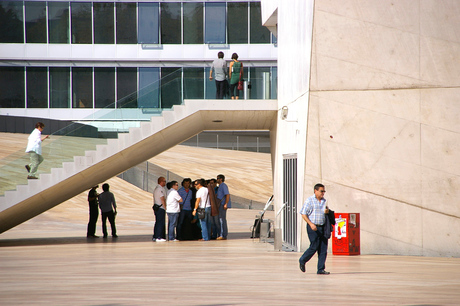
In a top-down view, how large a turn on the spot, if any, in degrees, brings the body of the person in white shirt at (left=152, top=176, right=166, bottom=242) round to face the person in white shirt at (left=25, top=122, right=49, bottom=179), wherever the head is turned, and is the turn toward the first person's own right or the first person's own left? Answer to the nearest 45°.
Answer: approximately 180°

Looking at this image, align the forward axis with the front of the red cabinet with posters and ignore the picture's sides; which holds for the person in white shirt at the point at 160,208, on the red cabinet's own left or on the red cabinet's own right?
on the red cabinet's own right

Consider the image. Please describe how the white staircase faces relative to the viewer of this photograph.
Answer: facing to the left of the viewer

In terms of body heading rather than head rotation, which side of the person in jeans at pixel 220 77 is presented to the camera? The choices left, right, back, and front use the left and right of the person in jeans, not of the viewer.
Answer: back

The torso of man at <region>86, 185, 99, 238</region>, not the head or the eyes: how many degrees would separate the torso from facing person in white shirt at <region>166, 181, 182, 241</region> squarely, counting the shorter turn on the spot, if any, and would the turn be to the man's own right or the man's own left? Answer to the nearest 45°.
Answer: approximately 45° to the man's own right

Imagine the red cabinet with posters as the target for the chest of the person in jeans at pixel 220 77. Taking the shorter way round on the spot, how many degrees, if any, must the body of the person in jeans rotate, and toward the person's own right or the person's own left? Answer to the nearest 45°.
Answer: approximately 135° to the person's own right

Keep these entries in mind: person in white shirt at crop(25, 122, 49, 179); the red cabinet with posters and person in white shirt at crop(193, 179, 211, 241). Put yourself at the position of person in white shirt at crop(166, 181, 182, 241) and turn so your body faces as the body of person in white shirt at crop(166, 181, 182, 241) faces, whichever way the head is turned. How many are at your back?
1

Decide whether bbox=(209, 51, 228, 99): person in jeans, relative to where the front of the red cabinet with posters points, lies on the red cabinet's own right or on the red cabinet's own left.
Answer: on the red cabinet's own right
